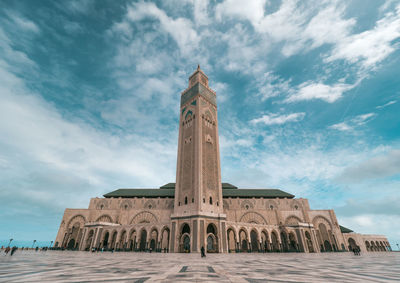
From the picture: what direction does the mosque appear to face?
toward the camera
